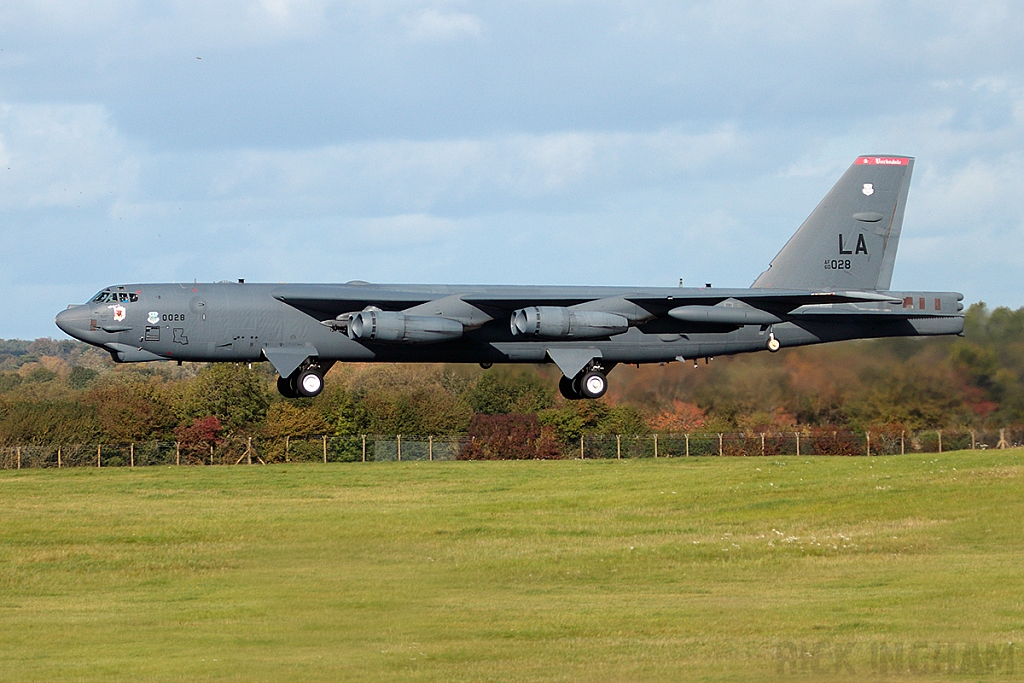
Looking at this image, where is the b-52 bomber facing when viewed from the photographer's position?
facing to the left of the viewer
